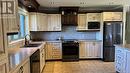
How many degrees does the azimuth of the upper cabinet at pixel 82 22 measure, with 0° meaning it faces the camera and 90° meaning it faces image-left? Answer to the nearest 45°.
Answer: approximately 0°

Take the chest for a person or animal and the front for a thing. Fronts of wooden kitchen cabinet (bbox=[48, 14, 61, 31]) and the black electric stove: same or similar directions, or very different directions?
same or similar directions

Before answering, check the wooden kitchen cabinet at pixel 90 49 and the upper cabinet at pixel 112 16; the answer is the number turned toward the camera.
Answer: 2

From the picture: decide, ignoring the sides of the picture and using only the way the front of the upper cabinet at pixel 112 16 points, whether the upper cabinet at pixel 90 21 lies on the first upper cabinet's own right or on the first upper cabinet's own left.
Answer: on the first upper cabinet's own right

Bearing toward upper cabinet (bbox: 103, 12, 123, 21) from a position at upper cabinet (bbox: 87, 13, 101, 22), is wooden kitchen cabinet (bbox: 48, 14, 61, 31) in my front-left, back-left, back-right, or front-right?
back-right

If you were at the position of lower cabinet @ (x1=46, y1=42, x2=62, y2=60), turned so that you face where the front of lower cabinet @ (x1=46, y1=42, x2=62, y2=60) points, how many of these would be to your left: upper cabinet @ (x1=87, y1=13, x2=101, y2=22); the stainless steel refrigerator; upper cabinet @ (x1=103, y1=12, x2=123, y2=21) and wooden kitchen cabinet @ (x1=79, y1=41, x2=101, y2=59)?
4

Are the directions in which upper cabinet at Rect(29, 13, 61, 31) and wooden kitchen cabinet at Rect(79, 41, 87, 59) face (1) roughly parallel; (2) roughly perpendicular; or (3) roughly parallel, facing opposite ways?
roughly parallel

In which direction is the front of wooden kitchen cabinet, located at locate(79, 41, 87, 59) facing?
toward the camera

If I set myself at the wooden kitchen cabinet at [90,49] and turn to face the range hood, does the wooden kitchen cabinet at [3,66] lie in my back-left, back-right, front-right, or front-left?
front-left

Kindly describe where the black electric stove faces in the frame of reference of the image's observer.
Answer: facing the viewer

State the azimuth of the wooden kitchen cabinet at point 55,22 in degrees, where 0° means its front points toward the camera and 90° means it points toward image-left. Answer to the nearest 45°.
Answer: approximately 0°

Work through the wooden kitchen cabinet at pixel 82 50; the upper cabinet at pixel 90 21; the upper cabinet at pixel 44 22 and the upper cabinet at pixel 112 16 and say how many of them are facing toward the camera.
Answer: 4

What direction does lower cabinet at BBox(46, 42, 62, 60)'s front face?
toward the camera

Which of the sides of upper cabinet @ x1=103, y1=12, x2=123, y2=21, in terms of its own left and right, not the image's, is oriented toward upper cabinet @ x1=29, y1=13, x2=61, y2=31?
right
